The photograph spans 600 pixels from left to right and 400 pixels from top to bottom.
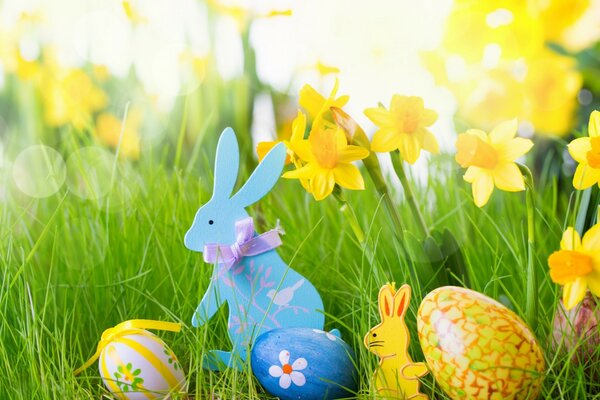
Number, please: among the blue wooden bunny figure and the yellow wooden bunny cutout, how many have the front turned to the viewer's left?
2

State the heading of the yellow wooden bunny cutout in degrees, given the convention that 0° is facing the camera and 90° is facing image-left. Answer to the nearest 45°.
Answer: approximately 90°

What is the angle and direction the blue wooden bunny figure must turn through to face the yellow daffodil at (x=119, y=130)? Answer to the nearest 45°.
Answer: approximately 90° to its right

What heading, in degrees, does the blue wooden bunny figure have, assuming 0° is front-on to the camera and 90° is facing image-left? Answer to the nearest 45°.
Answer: approximately 90°
